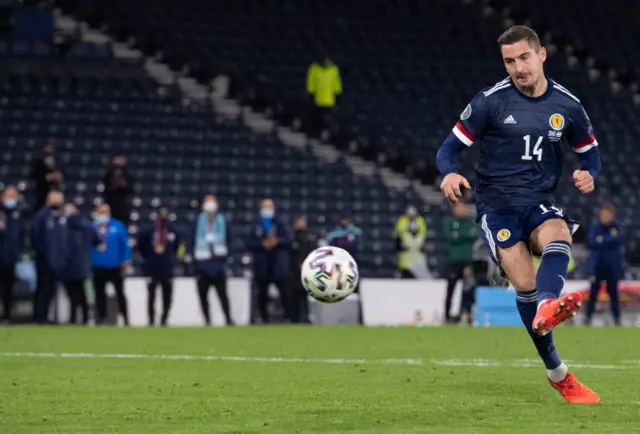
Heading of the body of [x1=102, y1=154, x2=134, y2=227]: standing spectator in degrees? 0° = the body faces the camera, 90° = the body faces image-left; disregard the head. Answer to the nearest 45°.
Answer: approximately 0°

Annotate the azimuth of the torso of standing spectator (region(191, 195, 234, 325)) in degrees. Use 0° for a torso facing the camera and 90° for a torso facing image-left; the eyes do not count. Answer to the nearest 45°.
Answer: approximately 0°

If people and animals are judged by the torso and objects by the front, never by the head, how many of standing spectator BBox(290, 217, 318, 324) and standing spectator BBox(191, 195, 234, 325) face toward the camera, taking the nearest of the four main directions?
2

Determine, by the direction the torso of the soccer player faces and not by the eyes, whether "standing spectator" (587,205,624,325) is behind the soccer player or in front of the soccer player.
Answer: behind

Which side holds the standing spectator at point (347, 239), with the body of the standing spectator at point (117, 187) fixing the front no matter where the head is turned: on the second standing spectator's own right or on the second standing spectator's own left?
on the second standing spectator's own left

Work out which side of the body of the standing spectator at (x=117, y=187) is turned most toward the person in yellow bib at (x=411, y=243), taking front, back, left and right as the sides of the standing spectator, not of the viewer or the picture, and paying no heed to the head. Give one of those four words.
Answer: left
